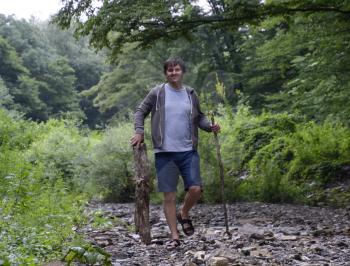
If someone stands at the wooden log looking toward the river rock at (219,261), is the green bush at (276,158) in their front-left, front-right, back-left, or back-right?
back-left

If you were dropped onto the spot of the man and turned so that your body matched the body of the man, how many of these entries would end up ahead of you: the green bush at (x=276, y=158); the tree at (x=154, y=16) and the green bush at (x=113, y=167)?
0

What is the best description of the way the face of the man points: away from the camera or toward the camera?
toward the camera

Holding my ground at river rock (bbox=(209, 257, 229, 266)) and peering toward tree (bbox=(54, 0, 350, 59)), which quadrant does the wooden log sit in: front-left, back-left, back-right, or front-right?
front-left

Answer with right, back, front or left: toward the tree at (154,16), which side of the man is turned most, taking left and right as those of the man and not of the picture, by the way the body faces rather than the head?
back

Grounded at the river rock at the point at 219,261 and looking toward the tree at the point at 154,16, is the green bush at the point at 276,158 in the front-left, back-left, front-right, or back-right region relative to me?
front-right

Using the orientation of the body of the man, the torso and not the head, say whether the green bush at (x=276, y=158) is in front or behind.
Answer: behind

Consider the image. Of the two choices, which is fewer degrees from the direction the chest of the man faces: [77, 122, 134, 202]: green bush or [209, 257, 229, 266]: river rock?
the river rock

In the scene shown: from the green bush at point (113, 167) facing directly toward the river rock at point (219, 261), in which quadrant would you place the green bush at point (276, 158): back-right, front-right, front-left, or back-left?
front-left

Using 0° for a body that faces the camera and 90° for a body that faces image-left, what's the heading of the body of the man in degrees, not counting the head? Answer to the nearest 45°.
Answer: approximately 0°

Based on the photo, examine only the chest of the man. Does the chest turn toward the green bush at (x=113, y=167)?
no
